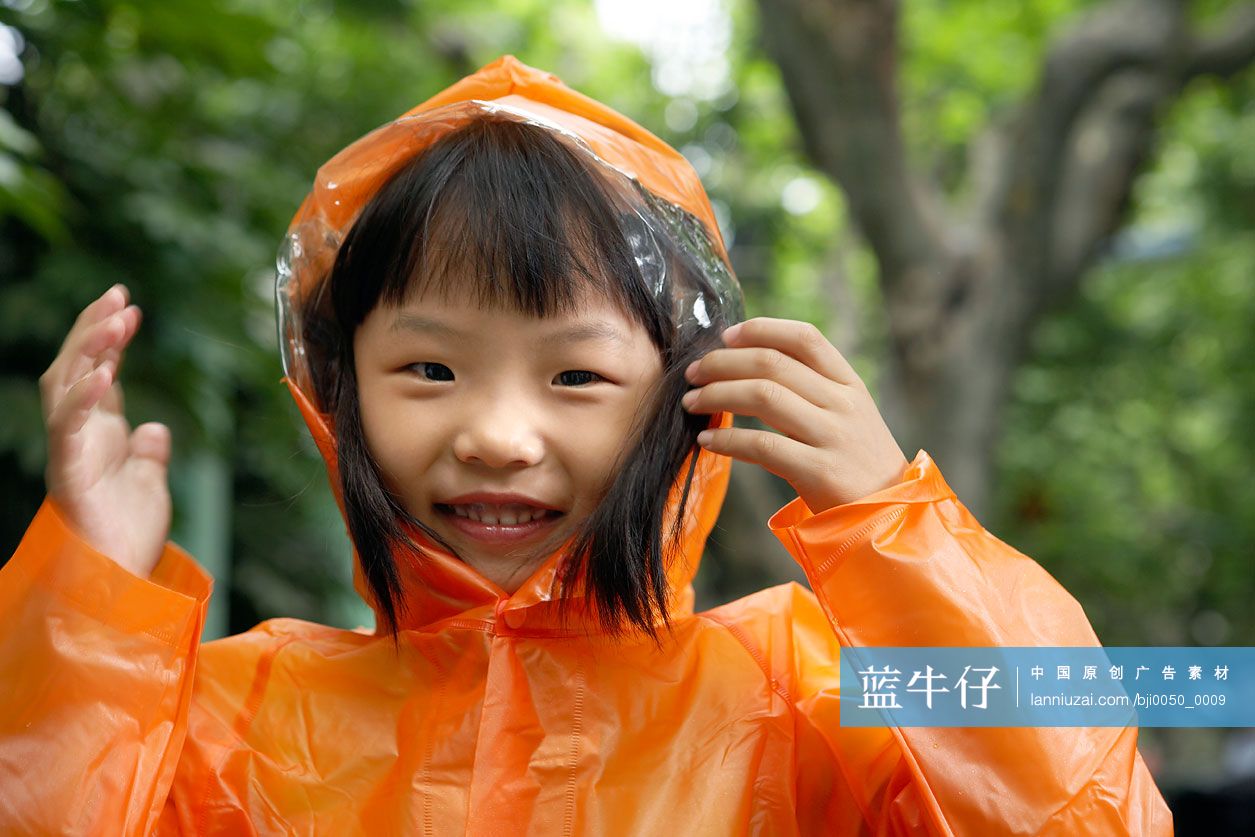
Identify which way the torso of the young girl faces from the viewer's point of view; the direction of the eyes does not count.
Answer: toward the camera

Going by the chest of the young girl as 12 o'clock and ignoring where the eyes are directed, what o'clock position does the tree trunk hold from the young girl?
The tree trunk is roughly at 7 o'clock from the young girl.
